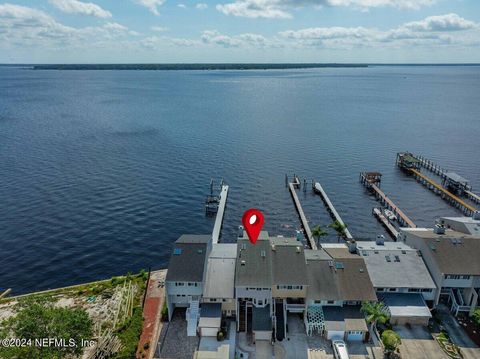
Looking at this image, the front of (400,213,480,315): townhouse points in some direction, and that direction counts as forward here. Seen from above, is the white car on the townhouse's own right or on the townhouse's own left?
on the townhouse's own right

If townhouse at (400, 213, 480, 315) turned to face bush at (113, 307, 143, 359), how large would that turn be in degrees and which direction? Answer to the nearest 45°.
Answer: approximately 90° to its right

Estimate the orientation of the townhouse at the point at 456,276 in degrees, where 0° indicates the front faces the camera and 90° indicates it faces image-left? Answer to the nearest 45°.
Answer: approximately 315°

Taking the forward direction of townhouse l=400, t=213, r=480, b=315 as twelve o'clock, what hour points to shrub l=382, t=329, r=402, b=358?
The shrub is roughly at 2 o'clock from the townhouse.
